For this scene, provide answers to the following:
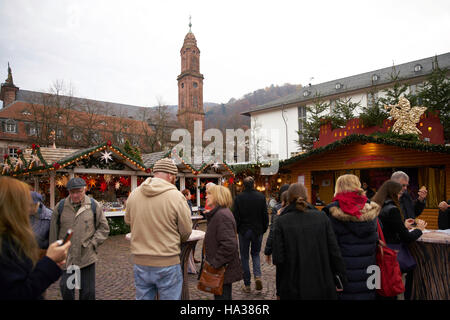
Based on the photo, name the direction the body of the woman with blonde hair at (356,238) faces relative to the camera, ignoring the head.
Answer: away from the camera

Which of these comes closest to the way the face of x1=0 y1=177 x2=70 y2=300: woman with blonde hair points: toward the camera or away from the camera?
away from the camera

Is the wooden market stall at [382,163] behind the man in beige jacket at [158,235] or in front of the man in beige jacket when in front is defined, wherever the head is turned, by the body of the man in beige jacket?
in front

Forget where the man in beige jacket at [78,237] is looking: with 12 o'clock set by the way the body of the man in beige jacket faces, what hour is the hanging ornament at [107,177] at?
The hanging ornament is roughly at 6 o'clock from the man in beige jacket.

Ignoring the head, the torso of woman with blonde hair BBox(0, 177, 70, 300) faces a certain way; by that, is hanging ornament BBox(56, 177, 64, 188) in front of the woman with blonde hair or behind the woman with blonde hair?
in front

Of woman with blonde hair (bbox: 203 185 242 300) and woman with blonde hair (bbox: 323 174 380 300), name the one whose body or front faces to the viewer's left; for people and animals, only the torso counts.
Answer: woman with blonde hair (bbox: 203 185 242 300)

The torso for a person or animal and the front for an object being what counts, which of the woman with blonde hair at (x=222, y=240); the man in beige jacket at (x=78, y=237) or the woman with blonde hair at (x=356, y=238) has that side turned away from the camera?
the woman with blonde hair at (x=356, y=238)

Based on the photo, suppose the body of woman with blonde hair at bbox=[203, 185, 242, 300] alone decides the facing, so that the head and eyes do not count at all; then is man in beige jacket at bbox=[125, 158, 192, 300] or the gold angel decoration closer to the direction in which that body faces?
the man in beige jacket

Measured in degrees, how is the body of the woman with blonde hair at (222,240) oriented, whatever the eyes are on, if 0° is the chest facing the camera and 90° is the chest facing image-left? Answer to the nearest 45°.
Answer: approximately 90°

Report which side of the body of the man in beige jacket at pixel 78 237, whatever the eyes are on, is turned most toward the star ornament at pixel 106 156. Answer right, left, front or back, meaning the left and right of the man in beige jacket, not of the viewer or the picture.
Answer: back

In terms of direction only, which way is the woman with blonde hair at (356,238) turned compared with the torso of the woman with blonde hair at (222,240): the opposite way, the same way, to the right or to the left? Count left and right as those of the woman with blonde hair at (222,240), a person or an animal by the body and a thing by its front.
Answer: to the right
